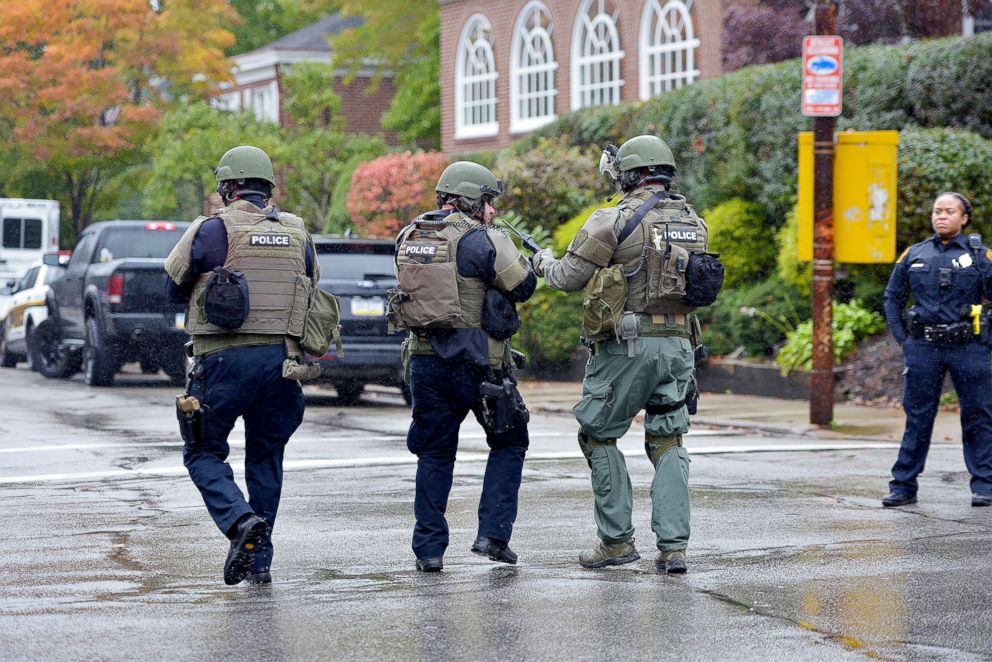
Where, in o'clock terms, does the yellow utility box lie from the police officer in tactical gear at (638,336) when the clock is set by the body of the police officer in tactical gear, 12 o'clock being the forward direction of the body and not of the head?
The yellow utility box is roughly at 2 o'clock from the police officer in tactical gear.

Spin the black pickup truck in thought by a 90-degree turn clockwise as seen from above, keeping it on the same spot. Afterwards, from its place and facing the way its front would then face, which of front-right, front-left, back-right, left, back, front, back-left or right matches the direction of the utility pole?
right

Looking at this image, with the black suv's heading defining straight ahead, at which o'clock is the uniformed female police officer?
The uniformed female police officer is roughly at 5 o'clock from the black suv.

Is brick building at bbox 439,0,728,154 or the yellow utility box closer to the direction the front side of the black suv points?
the brick building

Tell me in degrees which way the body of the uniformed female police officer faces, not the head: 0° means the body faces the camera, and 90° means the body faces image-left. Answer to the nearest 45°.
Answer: approximately 0°

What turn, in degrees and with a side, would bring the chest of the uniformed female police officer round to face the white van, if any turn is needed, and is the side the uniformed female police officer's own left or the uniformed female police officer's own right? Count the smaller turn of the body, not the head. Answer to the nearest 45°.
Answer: approximately 135° to the uniformed female police officer's own right

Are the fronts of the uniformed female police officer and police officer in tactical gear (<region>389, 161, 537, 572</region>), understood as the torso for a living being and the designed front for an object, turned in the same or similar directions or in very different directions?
very different directions

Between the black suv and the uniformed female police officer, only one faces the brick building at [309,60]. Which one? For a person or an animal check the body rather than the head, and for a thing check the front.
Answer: the black suv

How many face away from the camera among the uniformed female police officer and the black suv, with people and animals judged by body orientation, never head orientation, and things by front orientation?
1

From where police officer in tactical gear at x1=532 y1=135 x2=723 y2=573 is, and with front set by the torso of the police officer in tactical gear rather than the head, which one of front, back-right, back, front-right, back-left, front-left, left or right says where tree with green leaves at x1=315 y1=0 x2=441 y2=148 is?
front-right

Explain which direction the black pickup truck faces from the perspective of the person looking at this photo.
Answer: facing away from the viewer and to the left of the viewer

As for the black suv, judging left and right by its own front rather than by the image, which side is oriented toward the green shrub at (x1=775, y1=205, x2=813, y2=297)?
right

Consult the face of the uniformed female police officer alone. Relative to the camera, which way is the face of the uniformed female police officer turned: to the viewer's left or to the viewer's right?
to the viewer's left

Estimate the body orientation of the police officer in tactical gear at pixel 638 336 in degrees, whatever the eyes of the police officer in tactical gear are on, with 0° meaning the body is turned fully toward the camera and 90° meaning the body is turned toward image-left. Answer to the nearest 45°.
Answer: approximately 135°

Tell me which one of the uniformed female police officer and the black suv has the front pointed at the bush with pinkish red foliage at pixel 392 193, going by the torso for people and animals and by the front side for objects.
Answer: the black suv

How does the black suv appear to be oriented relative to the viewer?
away from the camera
